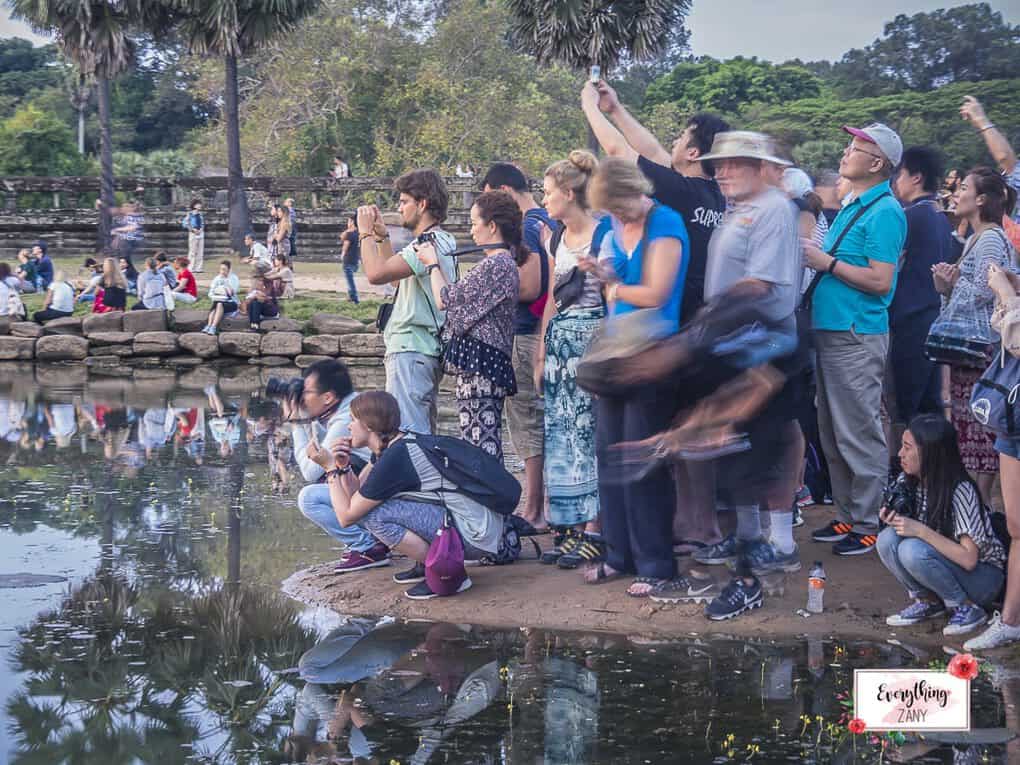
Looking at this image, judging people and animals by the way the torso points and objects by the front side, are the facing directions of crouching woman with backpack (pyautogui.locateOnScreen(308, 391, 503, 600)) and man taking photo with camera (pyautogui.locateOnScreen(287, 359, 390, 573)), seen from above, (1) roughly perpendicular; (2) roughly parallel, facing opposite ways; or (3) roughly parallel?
roughly parallel

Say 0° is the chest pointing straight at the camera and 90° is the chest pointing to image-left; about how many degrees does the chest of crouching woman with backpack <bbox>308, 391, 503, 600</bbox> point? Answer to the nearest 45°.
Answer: approximately 90°

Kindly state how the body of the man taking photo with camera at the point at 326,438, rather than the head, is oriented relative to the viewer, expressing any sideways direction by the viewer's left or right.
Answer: facing to the left of the viewer

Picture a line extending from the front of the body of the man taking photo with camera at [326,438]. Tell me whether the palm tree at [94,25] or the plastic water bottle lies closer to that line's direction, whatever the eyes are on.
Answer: the palm tree

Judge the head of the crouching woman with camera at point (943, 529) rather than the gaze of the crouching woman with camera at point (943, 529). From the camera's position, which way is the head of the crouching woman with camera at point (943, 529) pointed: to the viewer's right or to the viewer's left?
to the viewer's left

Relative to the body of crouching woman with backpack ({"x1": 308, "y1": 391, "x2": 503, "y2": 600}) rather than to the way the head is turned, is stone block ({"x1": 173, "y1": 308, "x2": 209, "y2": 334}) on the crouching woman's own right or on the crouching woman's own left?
on the crouching woman's own right

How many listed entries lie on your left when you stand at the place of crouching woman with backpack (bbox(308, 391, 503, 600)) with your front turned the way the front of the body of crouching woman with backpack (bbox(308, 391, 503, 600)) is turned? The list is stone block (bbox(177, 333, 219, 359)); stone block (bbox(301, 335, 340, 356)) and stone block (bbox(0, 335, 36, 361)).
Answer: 0

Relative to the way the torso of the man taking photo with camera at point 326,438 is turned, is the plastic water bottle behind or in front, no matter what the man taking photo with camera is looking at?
behind

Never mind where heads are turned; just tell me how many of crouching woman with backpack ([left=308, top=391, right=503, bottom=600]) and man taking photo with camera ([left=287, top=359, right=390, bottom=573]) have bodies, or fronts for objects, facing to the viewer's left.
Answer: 2

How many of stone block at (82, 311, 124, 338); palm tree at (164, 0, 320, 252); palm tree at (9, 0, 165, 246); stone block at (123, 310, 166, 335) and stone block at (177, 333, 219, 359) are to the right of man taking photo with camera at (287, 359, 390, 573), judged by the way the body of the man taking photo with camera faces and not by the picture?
5

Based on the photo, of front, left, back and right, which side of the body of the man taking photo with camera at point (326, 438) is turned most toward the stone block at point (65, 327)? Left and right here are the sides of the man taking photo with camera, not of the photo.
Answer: right

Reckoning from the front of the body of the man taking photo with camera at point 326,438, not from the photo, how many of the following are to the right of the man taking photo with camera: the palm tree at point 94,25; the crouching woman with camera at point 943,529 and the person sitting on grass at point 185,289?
2

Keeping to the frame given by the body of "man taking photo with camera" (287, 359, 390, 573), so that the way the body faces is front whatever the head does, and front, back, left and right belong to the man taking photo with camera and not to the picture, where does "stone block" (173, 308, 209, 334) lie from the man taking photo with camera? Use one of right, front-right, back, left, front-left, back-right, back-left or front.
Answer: right

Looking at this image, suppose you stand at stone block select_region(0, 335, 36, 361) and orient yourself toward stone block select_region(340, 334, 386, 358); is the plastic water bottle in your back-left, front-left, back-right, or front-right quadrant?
front-right

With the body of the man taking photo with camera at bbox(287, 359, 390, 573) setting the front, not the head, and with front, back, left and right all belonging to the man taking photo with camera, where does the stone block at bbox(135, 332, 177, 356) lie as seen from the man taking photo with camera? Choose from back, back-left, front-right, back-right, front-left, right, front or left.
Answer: right
